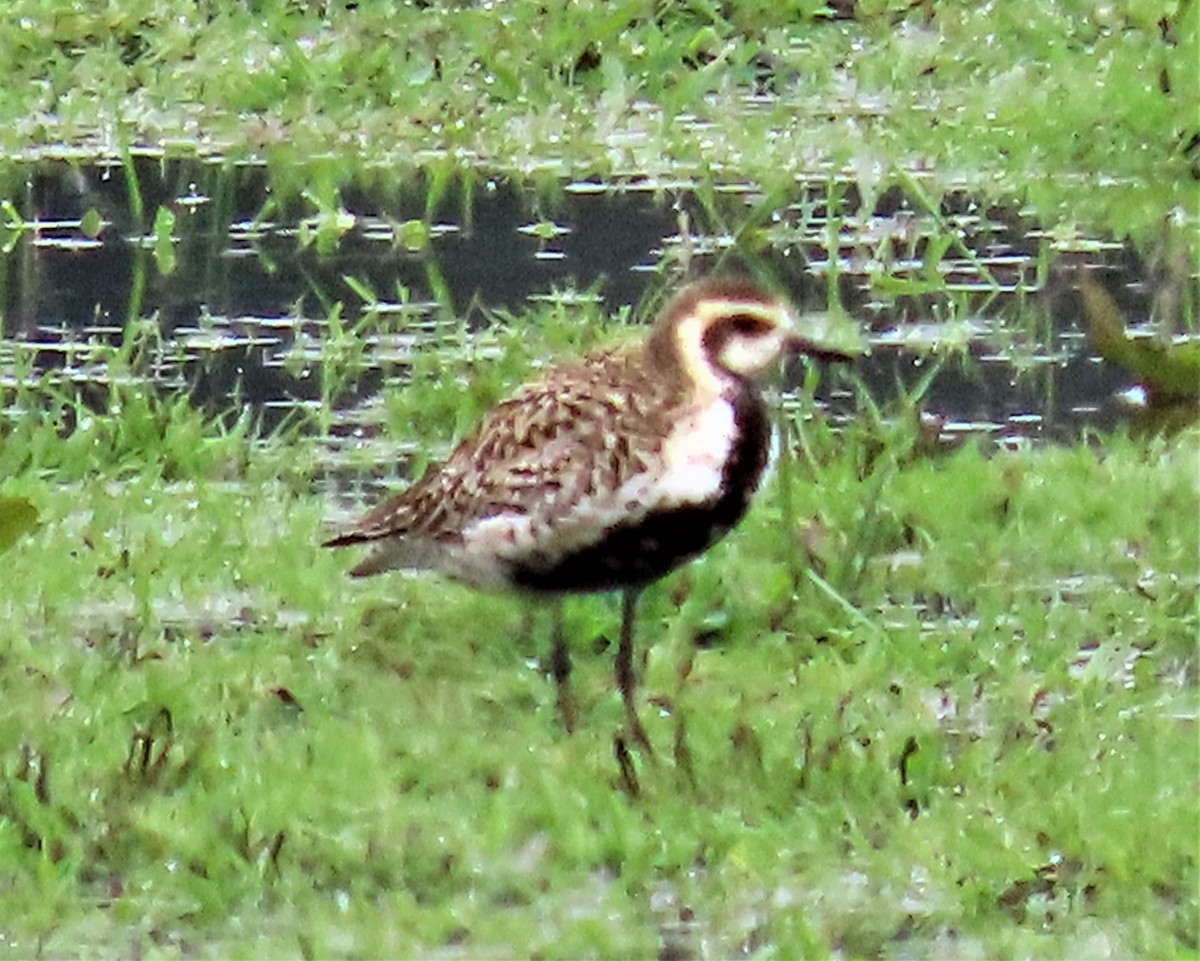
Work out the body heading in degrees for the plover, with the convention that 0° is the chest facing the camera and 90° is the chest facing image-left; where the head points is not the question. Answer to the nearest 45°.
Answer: approximately 270°
